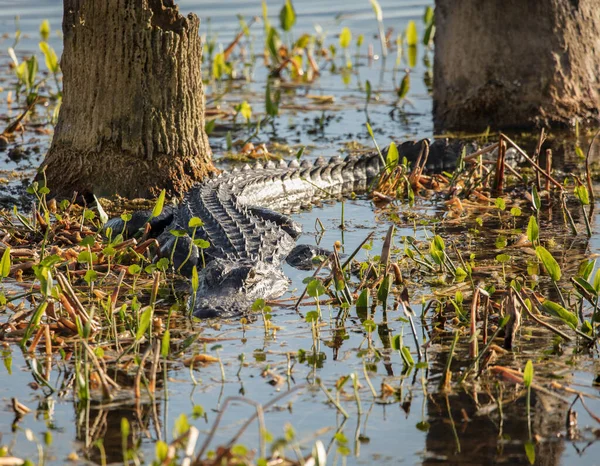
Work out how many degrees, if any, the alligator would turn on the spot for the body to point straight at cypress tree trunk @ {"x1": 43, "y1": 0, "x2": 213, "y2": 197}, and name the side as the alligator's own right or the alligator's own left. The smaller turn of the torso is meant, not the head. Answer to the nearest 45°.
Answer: approximately 135° to the alligator's own right

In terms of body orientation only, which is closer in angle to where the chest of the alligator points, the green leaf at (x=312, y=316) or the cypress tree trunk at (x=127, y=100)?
the green leaf

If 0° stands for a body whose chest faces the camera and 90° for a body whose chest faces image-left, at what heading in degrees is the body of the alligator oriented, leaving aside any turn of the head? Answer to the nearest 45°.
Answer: approximately 0°

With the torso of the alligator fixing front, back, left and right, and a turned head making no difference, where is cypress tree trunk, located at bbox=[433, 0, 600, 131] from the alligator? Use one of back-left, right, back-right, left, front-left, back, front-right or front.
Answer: back-left

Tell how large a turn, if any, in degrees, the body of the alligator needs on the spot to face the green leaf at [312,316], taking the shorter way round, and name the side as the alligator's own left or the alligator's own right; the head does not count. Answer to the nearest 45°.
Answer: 0° — it already faces it

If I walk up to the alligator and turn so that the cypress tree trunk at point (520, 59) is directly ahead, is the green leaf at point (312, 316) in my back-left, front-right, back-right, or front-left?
back-right
